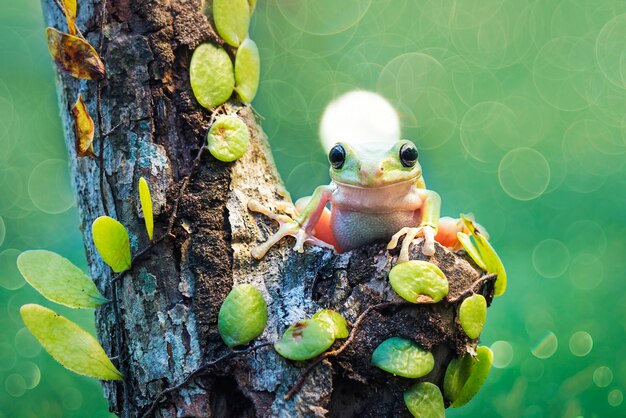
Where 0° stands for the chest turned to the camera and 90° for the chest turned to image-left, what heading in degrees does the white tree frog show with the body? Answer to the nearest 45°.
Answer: approximately 0°

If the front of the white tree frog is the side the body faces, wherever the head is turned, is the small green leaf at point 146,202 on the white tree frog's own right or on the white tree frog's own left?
on the white tree frog's own right

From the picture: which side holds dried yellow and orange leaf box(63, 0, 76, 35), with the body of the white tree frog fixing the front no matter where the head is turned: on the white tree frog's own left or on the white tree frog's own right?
on the white tree frog's own right
